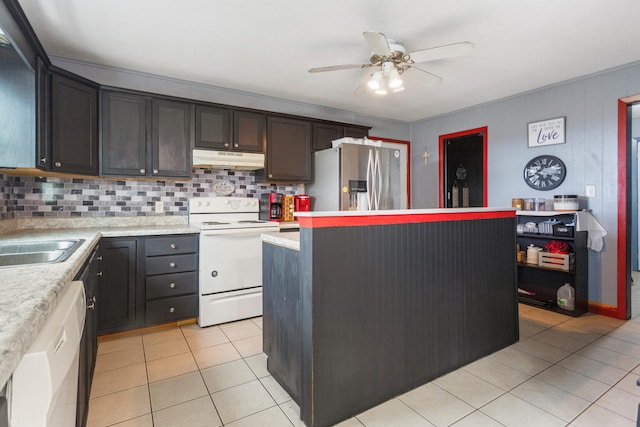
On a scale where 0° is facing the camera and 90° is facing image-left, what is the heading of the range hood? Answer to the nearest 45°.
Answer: approximately 0°

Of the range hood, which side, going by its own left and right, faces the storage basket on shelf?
left

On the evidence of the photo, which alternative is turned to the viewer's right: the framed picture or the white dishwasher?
the white dishwasher

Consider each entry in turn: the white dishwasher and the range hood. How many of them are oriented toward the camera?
1

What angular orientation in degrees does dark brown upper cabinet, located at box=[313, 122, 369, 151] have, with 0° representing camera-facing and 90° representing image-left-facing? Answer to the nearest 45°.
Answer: approximately 315°

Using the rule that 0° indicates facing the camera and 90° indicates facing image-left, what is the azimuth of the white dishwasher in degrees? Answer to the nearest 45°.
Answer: approximately 270°

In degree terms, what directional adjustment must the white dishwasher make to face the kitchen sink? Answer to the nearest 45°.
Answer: approximately 90° to its left

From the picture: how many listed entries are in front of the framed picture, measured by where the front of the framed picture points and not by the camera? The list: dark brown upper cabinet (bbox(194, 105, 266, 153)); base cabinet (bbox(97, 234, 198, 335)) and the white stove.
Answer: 3

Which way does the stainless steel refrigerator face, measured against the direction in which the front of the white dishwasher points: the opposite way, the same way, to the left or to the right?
to the right

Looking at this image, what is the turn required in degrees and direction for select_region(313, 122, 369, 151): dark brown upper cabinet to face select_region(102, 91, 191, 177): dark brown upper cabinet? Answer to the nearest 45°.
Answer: approximately 90° to its right
